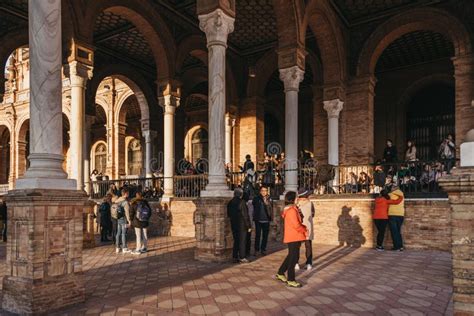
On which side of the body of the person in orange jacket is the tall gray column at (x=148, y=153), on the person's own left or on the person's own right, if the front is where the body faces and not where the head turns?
on the person's own left
